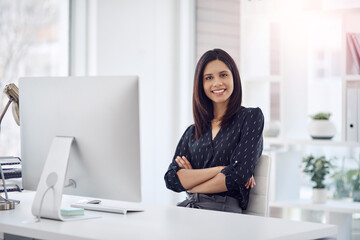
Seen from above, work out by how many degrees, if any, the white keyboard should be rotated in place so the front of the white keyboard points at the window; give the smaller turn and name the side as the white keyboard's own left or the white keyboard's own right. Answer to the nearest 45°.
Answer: approximately 45° to the white keyboard's own left

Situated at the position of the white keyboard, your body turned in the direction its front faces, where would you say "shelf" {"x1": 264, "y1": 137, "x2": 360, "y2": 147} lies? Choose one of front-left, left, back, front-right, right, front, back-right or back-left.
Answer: front

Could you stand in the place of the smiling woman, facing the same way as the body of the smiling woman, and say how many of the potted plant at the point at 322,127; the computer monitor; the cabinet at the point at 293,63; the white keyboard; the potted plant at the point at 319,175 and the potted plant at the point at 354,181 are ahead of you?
2

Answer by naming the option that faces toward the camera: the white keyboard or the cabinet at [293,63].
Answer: the cabinet

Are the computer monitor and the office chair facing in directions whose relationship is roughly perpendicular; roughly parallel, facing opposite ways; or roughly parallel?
roughly parallel, facing opposite ways

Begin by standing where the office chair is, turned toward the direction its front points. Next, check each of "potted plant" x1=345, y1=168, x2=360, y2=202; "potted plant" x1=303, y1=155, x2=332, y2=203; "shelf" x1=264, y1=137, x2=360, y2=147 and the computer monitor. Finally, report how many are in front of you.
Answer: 1

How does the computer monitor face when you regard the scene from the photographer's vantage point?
facing away from the viewer and to the right of the viewer

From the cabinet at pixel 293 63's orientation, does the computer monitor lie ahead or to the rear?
ahead

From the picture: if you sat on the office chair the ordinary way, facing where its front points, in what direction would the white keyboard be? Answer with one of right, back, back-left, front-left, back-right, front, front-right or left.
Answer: front

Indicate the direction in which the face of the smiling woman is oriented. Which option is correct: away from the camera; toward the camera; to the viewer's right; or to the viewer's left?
toward the camera

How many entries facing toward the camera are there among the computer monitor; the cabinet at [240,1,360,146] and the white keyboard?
1

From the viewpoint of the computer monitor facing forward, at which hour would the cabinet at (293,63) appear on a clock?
The cabinet is roughly at 12 o'clock from the computer monitor.

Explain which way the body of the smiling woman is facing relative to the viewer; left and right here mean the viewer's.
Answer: facing the viewer and to the left of the viewer

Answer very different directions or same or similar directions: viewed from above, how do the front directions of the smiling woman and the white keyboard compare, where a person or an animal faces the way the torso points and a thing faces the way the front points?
very different directions

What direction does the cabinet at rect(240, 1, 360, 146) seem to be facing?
toward the camera

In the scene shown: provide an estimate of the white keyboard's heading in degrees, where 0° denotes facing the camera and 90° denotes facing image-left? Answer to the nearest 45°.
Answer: approximately 225°

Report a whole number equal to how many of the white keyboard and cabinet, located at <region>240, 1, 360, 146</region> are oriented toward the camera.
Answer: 1

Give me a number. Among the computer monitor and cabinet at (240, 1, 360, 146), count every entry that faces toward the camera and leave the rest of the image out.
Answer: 1
